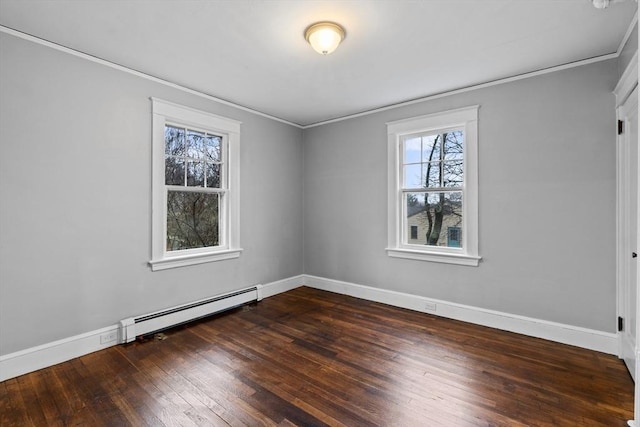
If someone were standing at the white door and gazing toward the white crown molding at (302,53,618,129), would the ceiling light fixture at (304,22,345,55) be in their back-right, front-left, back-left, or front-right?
front-left

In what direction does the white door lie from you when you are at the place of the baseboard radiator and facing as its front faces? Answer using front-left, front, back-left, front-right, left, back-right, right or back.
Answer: front

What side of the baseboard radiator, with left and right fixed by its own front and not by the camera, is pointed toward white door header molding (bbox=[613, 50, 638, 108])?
front

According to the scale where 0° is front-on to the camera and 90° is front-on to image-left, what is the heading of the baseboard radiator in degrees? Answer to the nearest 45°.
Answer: approximately 315°

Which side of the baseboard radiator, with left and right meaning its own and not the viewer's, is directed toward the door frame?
front

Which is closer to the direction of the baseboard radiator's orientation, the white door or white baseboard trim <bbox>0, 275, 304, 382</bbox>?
the white door

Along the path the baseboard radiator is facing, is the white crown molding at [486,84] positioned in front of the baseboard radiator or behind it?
in front

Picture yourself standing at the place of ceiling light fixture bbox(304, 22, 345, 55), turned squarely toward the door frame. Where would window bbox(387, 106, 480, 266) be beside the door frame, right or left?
left

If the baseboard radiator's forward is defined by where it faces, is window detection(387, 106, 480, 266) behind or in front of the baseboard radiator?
in front
